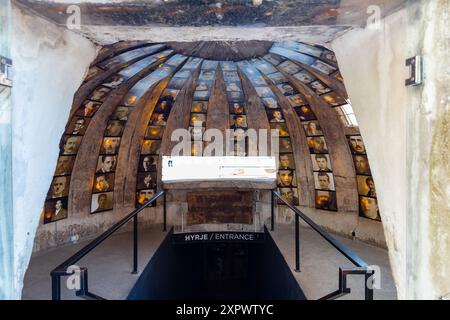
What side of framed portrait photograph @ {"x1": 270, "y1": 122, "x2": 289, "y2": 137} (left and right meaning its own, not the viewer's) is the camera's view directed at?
front

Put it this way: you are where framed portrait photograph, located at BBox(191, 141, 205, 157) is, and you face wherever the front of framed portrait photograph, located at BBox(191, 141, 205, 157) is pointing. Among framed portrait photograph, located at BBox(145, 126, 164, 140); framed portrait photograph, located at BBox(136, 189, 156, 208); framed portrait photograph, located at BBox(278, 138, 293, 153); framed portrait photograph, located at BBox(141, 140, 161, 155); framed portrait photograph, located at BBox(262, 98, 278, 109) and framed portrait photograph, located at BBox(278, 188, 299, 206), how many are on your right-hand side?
3

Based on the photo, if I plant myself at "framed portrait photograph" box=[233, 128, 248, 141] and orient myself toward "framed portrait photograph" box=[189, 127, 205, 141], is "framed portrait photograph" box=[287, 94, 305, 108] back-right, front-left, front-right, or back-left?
back-left

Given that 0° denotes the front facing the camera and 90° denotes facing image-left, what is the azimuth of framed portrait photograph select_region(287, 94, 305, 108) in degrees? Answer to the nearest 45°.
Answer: approximately 45°

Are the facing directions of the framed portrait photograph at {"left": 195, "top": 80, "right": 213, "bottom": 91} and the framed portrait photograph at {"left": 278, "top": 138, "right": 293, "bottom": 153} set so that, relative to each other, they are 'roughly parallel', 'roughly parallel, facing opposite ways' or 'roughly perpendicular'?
roughly parallel

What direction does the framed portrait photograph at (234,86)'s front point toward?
toward the camera

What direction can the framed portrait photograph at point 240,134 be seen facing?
toward the camera

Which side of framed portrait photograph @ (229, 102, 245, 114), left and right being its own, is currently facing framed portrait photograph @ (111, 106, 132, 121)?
right

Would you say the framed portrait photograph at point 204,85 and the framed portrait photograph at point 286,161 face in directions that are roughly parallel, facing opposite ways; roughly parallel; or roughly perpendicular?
roughly parallel

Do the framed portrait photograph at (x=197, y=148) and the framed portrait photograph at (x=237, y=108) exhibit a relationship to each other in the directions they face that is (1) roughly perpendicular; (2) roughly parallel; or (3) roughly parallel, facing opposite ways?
roughly parallel

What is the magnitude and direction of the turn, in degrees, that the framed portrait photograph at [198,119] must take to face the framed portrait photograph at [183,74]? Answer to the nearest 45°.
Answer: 0° — it already faces it

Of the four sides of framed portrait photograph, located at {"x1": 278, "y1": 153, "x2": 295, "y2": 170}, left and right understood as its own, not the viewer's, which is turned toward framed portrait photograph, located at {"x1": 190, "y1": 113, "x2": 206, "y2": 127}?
right
